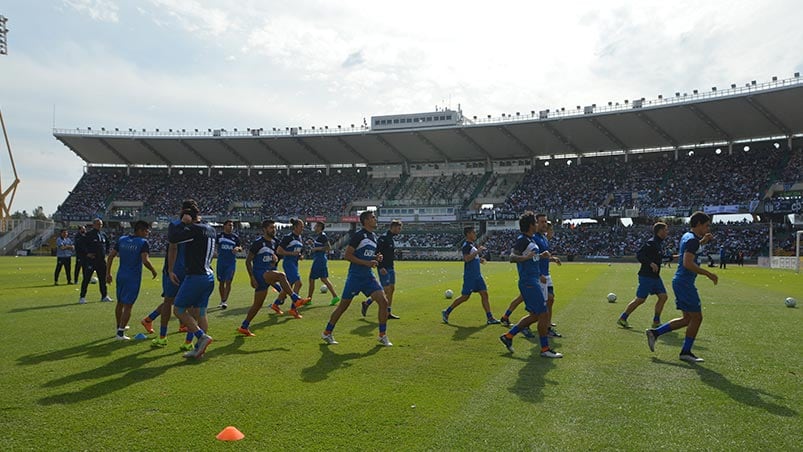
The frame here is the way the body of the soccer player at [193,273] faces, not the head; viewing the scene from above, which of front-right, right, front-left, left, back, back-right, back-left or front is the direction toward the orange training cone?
back-left

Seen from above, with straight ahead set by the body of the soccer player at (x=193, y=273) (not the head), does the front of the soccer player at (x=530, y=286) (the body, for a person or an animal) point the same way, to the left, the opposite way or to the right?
the opposite way

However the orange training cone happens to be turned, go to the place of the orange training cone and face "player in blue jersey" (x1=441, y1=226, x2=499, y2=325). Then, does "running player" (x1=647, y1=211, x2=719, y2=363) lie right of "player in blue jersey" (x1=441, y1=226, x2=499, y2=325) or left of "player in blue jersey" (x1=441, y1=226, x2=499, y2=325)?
right

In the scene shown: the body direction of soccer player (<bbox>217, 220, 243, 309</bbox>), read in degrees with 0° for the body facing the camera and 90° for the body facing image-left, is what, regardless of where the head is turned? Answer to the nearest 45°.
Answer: approximately 0°

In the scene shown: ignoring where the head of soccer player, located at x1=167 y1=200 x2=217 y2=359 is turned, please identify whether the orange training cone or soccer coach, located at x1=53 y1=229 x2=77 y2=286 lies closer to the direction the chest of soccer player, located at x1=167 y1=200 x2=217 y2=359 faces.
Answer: the soccer coach

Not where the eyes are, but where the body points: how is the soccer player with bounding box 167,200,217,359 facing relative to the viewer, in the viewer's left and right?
facing away from the viewer and to the left of the viewer

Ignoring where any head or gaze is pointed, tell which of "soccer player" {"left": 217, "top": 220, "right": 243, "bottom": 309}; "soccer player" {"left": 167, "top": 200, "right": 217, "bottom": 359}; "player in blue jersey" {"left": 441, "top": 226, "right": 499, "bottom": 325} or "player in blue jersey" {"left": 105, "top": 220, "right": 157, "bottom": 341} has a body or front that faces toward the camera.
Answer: "soccer player" {"left": 217, "top": 220, "right": 243, "bottom": 309}

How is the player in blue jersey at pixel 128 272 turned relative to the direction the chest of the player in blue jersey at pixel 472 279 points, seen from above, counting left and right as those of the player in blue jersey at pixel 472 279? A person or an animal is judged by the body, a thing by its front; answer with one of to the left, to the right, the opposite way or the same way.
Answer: to the left
